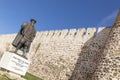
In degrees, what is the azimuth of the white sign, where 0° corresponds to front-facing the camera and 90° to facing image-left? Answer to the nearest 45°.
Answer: approximately 0°

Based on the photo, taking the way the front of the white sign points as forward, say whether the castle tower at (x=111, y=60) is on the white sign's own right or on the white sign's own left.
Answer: on the white sign's own left

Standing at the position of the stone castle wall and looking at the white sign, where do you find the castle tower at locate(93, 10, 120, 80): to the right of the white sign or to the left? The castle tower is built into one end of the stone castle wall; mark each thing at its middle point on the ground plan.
left
